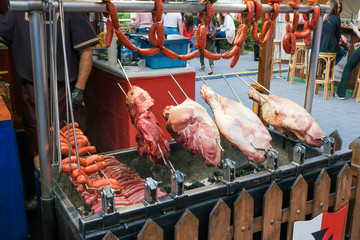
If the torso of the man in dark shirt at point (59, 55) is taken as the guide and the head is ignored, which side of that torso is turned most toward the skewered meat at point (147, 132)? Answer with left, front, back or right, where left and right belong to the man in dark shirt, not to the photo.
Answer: left

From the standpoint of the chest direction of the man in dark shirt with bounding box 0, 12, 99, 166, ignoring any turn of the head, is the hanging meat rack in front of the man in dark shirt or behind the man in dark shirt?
in front

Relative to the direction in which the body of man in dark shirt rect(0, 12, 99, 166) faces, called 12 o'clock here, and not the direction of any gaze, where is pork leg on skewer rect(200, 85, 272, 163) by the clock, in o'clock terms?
The pork leg on skewer is roughly at 11 o'clock from the man in dark shirt.

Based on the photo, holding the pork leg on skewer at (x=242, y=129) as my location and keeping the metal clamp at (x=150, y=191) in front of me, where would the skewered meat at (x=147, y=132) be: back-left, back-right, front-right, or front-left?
front-right

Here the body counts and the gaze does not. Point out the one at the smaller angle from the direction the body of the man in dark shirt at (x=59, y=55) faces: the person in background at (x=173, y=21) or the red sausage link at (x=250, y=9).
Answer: the red sausage link

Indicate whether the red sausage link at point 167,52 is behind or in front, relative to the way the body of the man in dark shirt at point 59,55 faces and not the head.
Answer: in front

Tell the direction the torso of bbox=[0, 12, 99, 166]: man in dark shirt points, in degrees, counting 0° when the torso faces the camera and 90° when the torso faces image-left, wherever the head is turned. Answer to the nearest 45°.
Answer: approximately 0°
